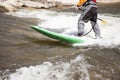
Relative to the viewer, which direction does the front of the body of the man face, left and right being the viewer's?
facing to the left of the viewer
